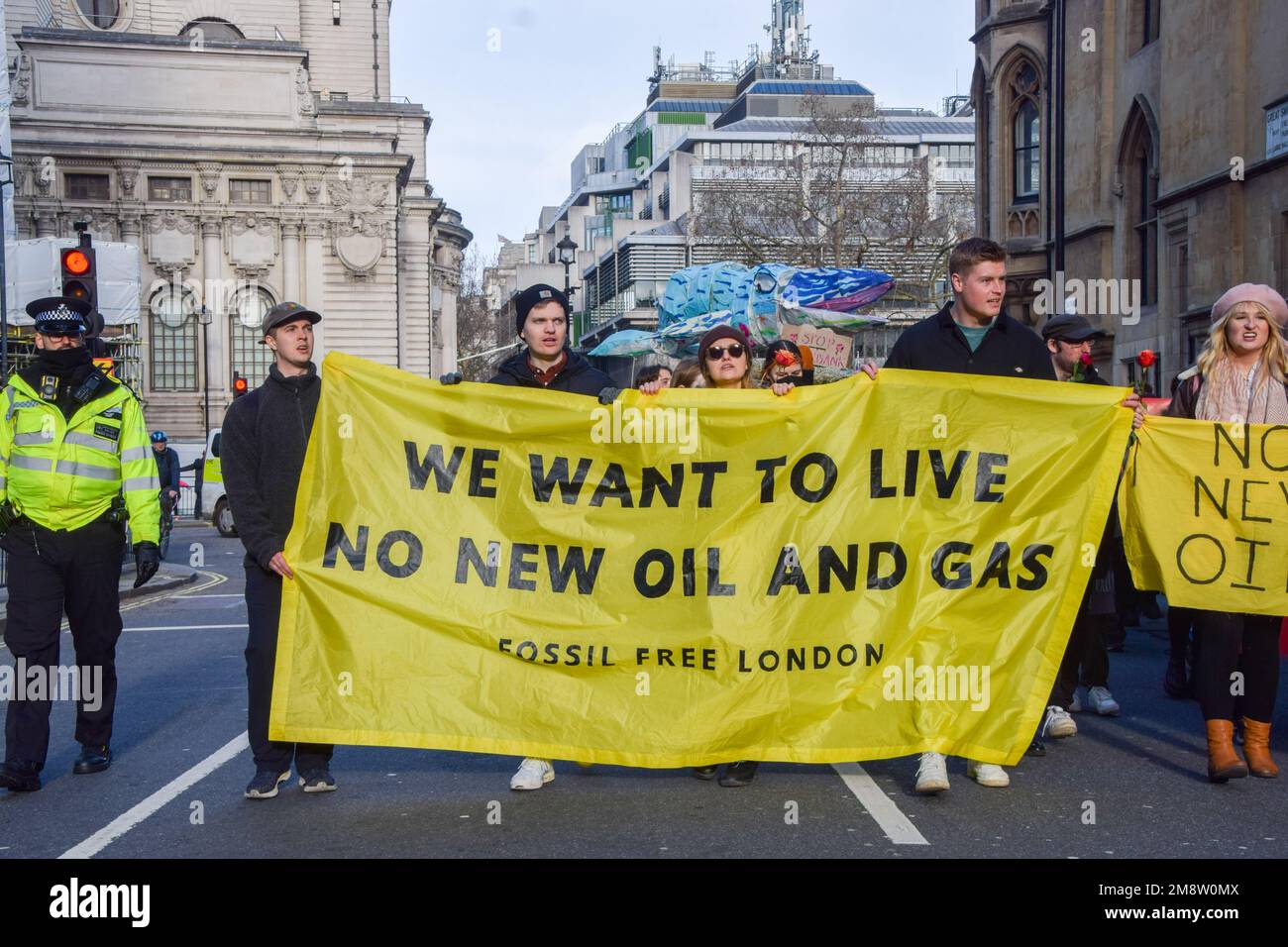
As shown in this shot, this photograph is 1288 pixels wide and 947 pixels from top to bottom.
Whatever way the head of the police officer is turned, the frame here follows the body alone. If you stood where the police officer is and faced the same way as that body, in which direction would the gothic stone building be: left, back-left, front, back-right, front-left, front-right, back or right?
back-left

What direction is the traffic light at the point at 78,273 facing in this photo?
toward the camera

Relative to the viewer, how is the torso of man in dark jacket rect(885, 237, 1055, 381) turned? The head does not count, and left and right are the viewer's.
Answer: facing the viewer

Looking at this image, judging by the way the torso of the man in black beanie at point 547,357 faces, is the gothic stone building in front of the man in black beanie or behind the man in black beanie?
behind

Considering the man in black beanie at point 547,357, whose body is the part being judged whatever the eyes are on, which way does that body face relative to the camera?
toward the camera

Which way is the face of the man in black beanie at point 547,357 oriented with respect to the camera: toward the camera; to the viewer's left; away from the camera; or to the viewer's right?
toward the camera

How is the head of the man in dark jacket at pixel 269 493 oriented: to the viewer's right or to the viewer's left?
to the viewer's right

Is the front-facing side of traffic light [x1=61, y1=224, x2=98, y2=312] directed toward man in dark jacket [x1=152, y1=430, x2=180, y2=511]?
no

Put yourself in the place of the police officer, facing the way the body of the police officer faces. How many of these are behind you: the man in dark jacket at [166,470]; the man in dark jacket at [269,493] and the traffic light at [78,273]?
2

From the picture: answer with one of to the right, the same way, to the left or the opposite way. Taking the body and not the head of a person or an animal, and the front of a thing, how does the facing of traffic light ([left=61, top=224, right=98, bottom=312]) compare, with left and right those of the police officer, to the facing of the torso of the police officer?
the same way

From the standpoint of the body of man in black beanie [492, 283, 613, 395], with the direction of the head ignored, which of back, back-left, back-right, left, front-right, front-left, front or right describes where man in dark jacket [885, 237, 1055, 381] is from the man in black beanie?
left

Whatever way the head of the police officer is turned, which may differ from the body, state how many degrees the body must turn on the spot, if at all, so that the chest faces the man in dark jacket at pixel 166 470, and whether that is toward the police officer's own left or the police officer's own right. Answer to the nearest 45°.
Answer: approximately 180°

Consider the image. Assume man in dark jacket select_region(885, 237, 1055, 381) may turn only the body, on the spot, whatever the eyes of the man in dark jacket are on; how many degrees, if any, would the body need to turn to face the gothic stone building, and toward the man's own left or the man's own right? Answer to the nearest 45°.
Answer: approximately 180°

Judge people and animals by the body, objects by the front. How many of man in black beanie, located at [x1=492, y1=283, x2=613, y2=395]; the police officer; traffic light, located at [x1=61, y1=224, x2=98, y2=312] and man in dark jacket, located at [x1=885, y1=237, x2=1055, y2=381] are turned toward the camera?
4

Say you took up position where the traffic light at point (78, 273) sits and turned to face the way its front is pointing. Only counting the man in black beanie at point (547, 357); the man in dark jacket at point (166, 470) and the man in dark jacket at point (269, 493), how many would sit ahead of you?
2
